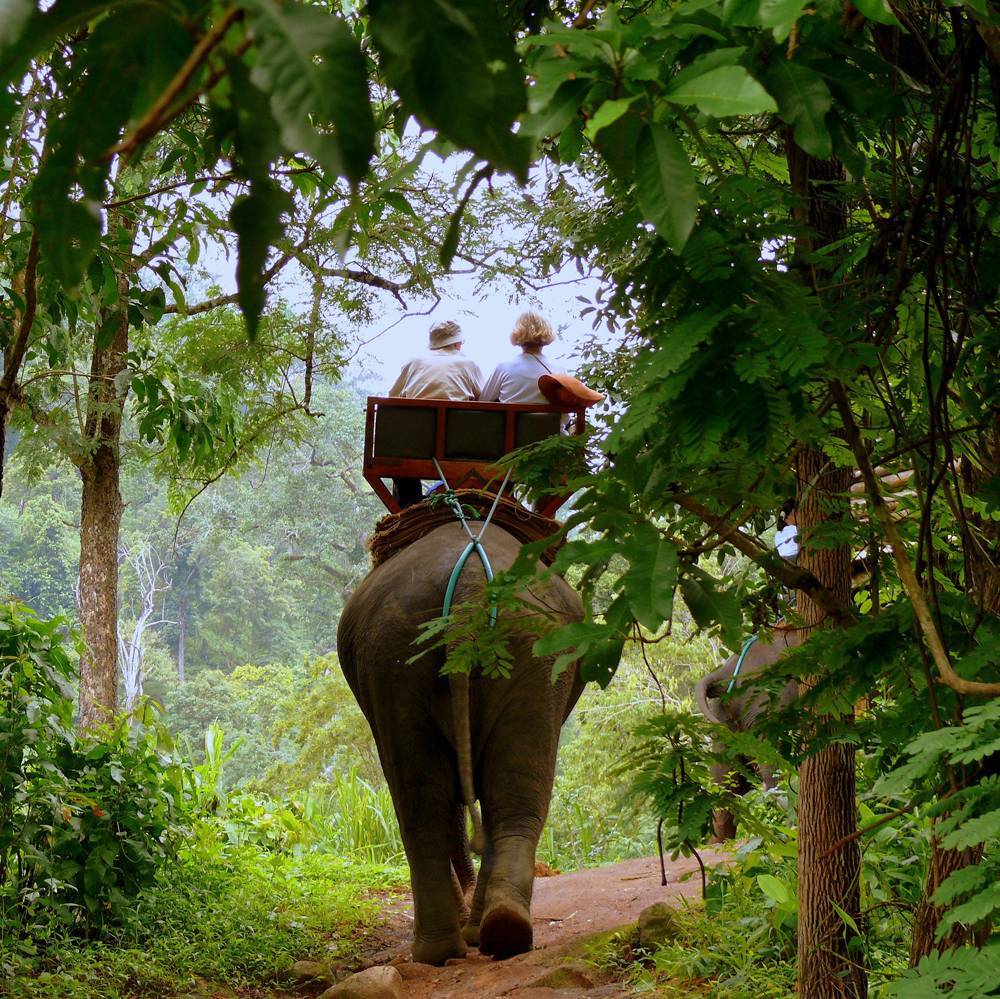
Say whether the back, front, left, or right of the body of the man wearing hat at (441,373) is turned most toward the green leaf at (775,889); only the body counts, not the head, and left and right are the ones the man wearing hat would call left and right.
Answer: back

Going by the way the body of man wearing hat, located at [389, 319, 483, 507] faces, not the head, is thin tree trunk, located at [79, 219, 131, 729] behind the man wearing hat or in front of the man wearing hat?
in front

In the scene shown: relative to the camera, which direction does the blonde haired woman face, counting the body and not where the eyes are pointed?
away from the camera

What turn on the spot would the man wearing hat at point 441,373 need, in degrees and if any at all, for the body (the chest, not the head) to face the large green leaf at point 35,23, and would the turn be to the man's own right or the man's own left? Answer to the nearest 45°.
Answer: approximately 180°

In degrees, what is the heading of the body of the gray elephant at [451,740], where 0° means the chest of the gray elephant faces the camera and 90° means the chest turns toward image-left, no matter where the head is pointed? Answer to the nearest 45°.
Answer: approximately 180°

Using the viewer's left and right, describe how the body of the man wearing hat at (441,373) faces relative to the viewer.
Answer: facing away from the viewer

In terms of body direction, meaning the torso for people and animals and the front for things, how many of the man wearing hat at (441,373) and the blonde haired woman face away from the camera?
2

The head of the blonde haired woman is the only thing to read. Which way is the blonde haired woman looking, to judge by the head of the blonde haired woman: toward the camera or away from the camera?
away from the camera

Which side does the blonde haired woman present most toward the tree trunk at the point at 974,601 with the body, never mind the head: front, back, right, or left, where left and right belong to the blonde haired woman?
back

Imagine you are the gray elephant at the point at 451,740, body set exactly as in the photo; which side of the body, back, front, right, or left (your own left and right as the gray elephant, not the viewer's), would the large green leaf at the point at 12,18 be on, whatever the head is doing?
back

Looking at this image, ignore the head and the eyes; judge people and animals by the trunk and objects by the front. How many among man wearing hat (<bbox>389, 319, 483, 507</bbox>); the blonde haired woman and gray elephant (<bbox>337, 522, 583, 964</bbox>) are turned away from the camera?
3

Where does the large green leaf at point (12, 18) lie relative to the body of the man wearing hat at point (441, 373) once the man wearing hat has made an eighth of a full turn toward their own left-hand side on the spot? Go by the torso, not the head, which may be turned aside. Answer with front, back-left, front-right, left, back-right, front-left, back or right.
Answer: back-left

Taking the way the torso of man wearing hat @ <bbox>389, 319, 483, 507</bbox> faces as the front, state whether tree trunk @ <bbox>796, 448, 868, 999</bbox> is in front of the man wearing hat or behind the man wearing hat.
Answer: behind
